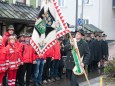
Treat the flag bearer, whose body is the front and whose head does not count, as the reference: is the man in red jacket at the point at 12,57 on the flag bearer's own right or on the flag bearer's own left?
on the flag bearer's own right

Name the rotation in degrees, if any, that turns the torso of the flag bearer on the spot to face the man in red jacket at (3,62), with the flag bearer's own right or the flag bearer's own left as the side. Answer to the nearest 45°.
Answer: approximately 45° to the flag bearer's own right

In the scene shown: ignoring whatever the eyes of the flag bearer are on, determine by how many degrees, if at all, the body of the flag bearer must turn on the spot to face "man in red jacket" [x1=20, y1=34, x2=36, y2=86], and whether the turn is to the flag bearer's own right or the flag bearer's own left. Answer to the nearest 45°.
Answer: approximately 90° to the flag bearer's own right

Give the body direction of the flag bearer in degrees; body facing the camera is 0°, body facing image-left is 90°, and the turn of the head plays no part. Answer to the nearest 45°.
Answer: approximately 45°
